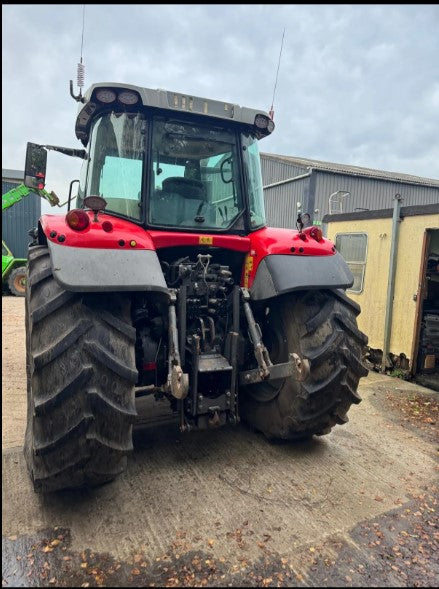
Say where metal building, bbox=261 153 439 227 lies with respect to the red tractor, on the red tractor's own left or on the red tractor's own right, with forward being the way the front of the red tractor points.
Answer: on the red tractor's own right

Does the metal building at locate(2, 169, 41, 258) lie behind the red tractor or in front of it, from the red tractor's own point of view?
in front

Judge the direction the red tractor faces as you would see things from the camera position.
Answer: facing away from the viewer and to the left of the viewer

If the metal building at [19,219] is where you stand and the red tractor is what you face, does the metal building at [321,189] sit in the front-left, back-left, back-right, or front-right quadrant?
front-left
